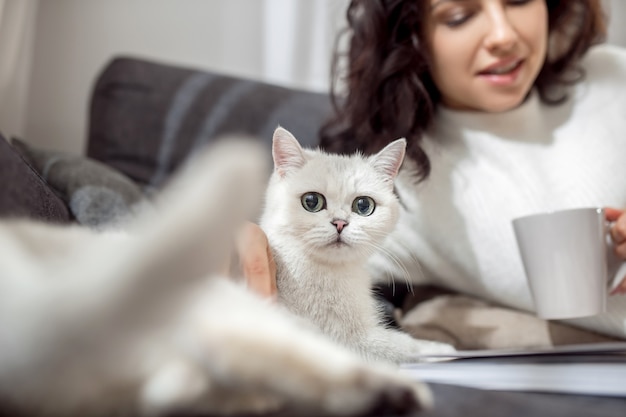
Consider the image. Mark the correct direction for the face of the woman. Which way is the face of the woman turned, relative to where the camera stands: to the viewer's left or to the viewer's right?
to the viewer's left

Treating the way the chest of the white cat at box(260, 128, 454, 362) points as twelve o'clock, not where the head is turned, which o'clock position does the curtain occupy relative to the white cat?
The curtain is roughly at 4 o'clock from the white cat.

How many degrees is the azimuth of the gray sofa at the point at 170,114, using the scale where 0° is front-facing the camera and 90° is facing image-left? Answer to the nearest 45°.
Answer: approximately 0°

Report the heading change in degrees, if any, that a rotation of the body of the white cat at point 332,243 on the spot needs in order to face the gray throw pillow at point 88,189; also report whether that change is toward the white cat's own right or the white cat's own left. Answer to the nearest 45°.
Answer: approximately 135° to the white cat's own right
